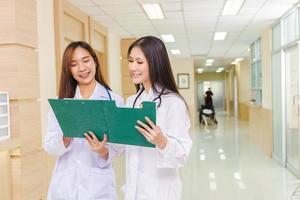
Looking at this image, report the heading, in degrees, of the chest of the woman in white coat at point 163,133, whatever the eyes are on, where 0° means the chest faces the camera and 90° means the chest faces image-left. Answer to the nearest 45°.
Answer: approximately 45°

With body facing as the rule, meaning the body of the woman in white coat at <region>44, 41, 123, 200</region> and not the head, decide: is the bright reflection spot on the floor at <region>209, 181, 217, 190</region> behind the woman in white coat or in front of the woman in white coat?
behind

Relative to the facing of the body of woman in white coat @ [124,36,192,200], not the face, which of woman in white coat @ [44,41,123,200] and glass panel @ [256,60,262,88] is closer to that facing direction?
the woman in white coat

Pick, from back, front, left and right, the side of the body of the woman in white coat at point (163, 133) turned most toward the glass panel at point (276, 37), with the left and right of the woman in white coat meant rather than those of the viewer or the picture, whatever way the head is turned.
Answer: back

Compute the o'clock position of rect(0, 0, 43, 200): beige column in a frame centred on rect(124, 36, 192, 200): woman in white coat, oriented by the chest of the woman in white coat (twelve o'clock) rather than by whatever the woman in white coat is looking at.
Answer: The beige column is roughly at 3 o'clock from the woman in white coat.

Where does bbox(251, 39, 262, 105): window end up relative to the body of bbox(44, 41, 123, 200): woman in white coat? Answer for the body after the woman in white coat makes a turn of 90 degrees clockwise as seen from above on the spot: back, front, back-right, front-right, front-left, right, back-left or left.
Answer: back-right

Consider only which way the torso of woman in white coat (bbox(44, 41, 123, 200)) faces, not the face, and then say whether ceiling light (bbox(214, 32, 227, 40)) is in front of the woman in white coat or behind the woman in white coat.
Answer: behind

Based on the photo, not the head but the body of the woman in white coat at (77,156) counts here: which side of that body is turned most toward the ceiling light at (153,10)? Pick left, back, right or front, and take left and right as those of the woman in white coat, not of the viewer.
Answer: back

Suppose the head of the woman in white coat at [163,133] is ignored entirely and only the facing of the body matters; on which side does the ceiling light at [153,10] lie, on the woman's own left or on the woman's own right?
on the woman's own right

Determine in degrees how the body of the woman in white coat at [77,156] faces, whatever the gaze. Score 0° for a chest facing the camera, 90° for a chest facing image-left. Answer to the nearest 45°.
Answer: approximately 0°
